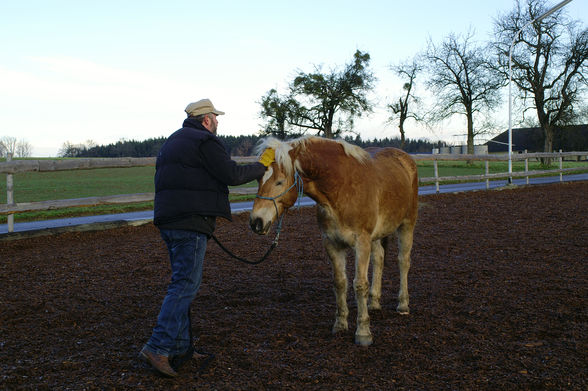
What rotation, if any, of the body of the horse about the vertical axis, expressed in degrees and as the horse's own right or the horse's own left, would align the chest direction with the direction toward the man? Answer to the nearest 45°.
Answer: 0° — it already faces them

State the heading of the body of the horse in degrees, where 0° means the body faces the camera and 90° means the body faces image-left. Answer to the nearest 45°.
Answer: approximately 45°
